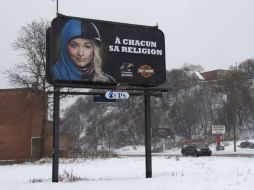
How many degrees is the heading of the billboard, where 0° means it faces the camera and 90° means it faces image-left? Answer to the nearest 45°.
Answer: approximately 315°

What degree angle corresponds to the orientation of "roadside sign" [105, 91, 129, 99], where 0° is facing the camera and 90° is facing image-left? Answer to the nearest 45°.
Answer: approximately 0°
